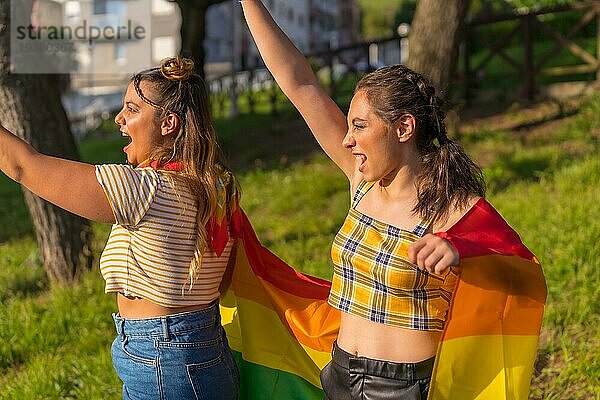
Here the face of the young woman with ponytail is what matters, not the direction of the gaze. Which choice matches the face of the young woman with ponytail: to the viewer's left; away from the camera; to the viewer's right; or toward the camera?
to the viewer's left

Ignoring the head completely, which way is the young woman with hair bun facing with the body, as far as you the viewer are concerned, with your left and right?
facing to the left of the viewer

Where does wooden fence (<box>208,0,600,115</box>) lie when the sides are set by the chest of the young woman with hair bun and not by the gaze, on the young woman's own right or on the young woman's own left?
on the young woman's own right

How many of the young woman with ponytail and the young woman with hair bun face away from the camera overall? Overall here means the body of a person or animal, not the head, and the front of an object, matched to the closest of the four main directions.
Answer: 0

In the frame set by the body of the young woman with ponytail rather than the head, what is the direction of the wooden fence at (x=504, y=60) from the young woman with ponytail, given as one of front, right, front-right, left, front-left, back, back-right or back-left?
back-right

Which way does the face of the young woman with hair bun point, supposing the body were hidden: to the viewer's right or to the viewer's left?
to the viewer's left

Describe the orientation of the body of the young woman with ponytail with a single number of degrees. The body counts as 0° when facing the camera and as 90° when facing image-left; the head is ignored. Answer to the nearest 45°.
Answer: approximately 45°
